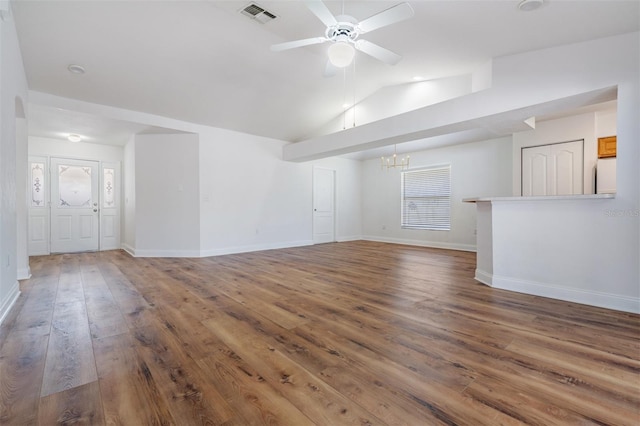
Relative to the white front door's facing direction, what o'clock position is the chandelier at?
The chandelier is roughly at 10 o'clock from the white front door.

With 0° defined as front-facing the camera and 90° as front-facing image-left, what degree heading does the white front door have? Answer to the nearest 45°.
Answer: approximately 0°

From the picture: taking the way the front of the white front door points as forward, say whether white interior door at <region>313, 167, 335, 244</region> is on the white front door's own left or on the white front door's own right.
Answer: on the white front door's own left

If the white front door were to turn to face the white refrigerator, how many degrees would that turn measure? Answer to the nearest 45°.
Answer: approximately 45° to its left

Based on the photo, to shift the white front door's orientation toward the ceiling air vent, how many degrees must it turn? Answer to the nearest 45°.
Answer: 0° — it already faces it

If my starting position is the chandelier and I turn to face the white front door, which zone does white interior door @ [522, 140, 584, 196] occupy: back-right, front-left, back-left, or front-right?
back-left

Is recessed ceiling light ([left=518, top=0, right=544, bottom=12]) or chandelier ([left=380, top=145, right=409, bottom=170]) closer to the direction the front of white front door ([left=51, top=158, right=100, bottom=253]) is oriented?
the recessed ceiling light

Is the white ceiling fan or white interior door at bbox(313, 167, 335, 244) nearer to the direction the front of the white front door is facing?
the white ceiling fan

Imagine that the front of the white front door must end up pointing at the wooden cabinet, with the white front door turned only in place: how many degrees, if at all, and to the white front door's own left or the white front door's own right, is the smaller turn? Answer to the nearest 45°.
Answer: approximately 45° to the white front door's own left
